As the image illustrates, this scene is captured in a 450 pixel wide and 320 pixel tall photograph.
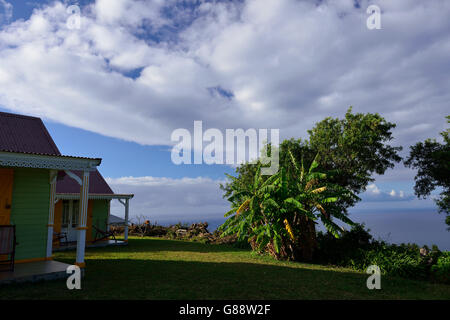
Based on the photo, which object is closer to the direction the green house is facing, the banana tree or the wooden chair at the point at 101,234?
the banana tree

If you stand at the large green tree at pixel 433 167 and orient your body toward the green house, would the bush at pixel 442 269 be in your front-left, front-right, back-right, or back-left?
front-left

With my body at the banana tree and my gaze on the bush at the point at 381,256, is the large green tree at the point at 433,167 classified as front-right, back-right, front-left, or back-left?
front-left

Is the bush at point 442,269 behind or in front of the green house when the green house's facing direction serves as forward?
in front

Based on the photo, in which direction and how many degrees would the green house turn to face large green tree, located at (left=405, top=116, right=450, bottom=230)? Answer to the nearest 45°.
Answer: approximately 45° to its left

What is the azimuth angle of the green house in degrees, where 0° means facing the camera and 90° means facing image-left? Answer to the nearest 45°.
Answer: approximately 315°

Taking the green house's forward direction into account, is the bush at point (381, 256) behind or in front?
in front
